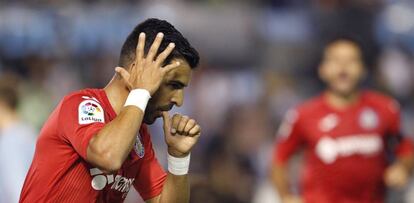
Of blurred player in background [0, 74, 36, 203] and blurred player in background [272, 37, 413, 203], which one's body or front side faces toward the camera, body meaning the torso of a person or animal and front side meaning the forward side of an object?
blurred player in background [272, 37, 413, 203]

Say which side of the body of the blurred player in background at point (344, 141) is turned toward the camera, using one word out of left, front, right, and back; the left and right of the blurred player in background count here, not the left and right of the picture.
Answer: front

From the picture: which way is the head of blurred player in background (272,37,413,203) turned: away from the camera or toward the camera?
toward the camera

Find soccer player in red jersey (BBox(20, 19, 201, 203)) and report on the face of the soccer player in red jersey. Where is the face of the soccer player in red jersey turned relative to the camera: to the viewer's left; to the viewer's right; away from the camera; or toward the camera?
to the viewer's right

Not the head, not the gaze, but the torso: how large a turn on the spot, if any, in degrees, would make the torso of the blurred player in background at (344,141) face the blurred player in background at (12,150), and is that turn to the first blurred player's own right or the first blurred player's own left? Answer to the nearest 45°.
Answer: approximately 90° to the first blurred player's own right

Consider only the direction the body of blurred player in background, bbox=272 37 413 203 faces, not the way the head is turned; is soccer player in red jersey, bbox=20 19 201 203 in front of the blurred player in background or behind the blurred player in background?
in front

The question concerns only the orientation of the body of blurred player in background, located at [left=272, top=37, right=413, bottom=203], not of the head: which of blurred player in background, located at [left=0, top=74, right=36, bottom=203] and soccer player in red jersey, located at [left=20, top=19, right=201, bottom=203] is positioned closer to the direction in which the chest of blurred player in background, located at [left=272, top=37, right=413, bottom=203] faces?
the soccer player in red jersey
